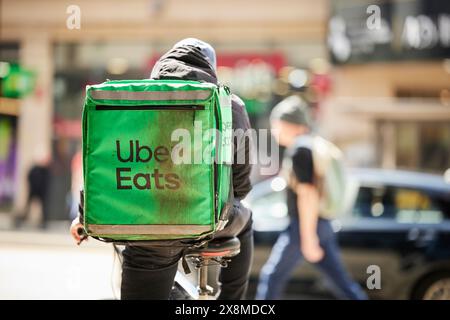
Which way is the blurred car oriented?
to the viewer's left

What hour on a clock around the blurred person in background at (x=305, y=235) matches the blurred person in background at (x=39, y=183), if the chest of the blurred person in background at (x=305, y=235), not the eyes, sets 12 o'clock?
the blurred person in background at (x=39, y=183) is roughly at 2 o'clock from the blurred person in background at (x=305, y=235).

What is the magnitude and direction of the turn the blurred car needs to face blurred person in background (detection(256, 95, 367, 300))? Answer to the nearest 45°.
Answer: approximately 45° to its left

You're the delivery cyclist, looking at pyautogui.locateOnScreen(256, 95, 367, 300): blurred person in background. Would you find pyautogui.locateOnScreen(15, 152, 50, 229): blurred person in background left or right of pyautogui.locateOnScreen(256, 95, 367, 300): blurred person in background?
left

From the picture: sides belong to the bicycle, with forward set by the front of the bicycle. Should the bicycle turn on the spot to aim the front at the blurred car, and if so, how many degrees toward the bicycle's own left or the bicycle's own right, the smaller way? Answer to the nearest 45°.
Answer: approximately 90° to the bicycle's own right

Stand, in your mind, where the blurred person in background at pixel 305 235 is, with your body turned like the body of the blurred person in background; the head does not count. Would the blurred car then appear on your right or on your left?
on your right

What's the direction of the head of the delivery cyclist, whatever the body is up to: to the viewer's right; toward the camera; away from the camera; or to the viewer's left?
away from the camera

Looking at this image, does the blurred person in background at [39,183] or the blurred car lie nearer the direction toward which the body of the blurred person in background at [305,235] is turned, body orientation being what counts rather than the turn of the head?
the blurred person in background

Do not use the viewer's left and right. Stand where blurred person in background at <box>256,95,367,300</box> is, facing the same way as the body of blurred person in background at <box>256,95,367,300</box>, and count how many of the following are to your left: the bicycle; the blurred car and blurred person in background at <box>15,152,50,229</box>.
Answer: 1

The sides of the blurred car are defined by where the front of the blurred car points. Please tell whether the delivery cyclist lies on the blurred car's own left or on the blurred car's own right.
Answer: on the blurred car's own left

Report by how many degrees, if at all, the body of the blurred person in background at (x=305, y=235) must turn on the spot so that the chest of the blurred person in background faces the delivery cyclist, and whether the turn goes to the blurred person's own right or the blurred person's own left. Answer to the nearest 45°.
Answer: approximately 90° to the blurred person's own left

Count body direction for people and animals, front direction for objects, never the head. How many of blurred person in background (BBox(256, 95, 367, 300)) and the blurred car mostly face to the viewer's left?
2

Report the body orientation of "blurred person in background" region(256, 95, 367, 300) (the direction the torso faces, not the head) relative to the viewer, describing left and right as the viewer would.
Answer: facing to the left of the viewer

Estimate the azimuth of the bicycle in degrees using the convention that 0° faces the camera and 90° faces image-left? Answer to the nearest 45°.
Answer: approximately 135°
